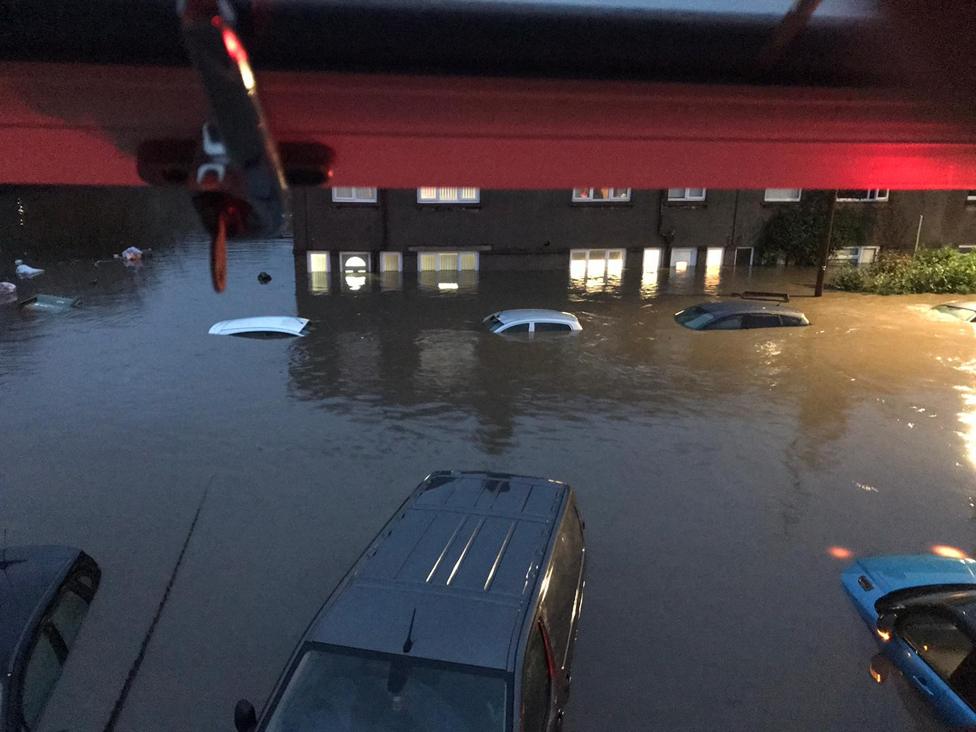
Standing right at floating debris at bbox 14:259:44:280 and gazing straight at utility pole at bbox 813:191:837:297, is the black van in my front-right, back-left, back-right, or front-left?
front-right

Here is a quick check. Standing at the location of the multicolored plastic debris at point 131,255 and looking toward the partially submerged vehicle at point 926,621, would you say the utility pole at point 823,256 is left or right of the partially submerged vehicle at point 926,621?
left

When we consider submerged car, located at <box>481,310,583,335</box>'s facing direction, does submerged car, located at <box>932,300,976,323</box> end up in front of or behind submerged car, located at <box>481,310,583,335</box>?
behind

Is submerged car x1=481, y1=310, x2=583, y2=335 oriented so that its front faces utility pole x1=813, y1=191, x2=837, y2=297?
no

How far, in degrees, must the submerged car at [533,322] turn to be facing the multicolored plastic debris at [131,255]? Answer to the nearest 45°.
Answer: approximately 45° to its right
